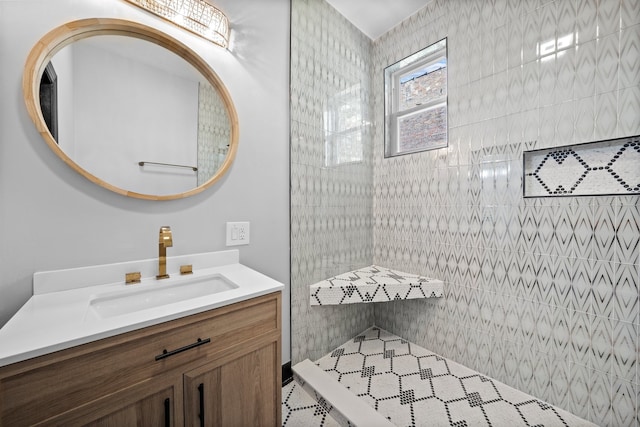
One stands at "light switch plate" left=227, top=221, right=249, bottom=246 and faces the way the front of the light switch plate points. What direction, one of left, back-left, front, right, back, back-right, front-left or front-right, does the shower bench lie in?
left

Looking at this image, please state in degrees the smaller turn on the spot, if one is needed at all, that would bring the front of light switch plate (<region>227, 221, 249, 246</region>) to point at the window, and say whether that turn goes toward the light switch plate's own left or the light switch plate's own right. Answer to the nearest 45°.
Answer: approximately 90° to the light switch plate's own left

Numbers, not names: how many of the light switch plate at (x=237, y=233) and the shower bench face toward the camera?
2

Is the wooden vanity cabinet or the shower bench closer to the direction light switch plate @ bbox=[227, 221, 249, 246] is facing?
the wooden vanity cabinet

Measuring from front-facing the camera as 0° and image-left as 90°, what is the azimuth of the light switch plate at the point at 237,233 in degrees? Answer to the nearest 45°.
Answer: approximately 0°

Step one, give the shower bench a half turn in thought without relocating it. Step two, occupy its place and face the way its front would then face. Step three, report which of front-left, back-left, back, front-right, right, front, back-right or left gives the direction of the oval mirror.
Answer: back-left

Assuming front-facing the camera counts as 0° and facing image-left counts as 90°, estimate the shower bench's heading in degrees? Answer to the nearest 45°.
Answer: approximately 0°

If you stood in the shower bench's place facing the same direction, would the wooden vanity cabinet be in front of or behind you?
in front
